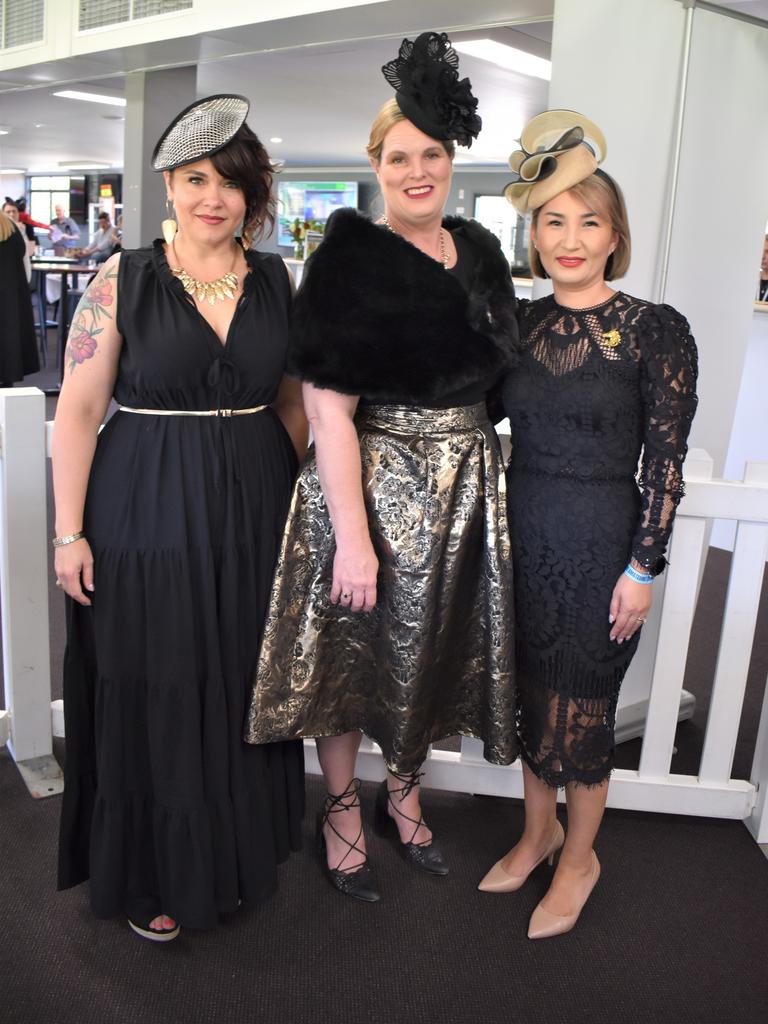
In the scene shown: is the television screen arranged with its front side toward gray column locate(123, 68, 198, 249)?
yes

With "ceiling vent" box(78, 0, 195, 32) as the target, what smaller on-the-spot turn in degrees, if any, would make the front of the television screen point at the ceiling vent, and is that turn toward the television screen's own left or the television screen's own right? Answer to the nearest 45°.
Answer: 0° — it already faces it

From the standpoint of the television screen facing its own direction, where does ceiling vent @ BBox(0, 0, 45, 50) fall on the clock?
The ceiling vent is roughly at 12 o'clock from the television screen.

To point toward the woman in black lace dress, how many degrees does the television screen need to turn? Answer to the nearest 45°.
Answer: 0° — it already faces them

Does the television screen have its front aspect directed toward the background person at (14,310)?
yes

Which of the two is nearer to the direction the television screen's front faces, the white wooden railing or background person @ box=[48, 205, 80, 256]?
the white wooden railing

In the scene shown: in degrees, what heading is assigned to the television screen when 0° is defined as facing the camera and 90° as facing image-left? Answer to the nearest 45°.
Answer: approximately 0°

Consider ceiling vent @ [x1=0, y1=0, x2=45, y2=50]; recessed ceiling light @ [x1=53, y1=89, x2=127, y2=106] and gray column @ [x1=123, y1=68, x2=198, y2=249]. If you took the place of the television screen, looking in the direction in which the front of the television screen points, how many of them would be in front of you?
3
